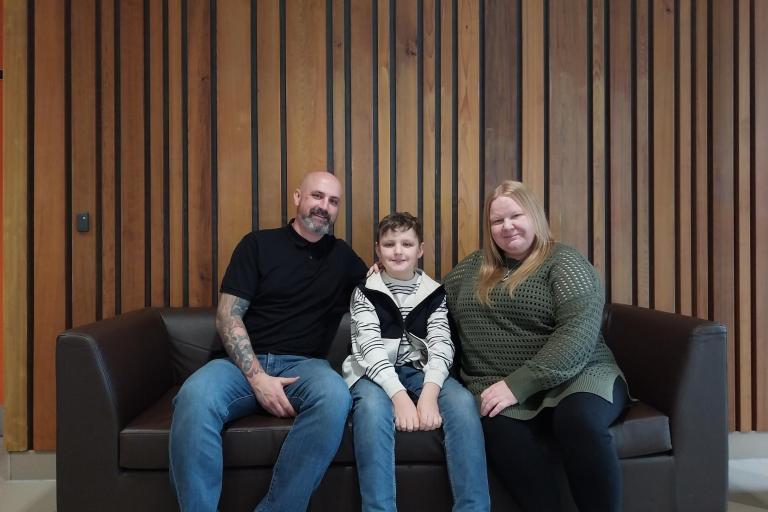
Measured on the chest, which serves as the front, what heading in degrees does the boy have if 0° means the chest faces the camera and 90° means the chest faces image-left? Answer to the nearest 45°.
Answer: approximately 0°

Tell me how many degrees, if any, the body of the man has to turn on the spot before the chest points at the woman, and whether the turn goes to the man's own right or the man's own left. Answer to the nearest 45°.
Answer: approximately 45° to the man's own left
